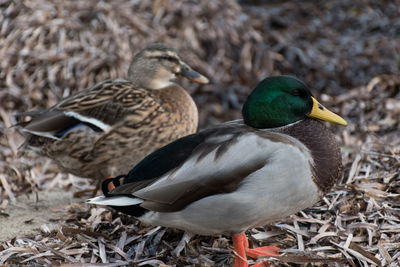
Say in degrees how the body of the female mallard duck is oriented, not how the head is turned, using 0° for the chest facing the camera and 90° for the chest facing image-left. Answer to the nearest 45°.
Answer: approximately 270°

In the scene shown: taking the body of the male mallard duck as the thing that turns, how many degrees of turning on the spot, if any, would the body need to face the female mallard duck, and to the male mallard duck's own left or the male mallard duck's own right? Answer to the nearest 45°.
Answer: approximately 135° to the male mallard duck's own left

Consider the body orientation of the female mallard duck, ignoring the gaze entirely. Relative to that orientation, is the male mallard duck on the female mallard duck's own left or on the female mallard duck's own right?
on the female mallard duck's own right

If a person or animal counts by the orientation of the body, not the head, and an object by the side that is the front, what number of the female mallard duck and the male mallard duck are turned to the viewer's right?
2

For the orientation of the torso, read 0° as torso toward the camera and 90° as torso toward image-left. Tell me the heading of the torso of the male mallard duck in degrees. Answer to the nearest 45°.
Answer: approximately 270°
